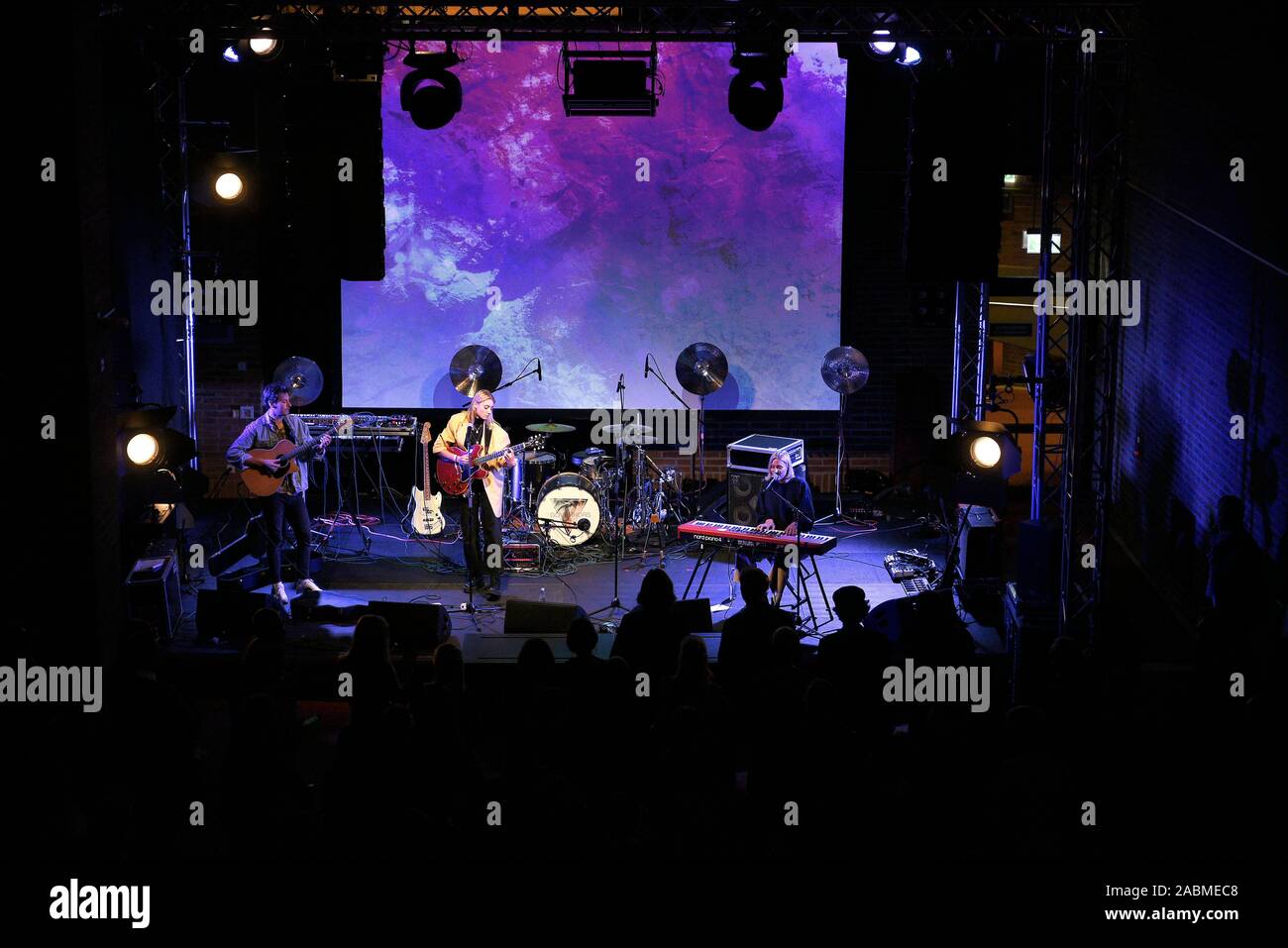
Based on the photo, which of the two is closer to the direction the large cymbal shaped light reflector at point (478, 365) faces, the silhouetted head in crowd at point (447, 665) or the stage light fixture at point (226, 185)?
the silhouetted head in crowd

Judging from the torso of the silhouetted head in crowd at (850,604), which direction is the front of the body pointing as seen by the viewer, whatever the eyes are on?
away from the camera

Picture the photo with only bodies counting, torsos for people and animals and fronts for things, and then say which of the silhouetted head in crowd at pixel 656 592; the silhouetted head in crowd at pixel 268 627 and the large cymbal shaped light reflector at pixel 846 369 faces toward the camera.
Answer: the large cymbal shaped light reflector

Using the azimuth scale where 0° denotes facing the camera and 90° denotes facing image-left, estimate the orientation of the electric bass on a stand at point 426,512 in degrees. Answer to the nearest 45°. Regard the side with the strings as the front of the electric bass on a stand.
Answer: approximately 0°

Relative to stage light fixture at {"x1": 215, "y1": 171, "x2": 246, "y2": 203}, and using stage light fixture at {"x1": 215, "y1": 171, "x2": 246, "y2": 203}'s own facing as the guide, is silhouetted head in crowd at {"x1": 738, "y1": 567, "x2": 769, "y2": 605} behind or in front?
in front

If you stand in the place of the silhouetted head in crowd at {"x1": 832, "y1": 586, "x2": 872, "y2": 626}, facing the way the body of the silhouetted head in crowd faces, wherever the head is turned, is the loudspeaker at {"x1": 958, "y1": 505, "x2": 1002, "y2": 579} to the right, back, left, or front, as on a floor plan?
front

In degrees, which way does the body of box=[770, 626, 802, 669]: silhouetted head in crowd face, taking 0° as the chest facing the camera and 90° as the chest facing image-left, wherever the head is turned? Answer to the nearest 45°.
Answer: approximately 180°

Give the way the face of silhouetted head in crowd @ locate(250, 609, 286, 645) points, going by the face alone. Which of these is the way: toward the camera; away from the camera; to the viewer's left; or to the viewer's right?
away from the camera

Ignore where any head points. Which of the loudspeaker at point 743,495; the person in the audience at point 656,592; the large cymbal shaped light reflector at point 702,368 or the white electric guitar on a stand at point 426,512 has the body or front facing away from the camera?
the person in the audience

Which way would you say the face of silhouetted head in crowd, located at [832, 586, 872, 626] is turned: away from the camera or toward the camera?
away from the camera

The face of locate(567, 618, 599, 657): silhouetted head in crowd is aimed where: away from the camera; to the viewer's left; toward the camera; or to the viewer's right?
away from the camera

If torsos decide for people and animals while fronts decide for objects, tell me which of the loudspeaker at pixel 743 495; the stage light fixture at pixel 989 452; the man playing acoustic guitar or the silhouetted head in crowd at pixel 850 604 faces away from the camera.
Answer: the silhouetted head in crowd
